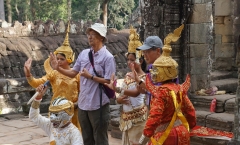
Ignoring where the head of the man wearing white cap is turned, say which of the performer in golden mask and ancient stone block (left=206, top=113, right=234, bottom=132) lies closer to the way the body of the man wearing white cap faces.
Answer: the performer in golden mask

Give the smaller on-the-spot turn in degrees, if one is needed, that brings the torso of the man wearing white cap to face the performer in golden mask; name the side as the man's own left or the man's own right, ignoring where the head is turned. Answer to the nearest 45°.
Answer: approximately 90° to the man's own left

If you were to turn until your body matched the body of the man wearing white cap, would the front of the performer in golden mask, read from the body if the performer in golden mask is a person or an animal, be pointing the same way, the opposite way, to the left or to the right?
to the right

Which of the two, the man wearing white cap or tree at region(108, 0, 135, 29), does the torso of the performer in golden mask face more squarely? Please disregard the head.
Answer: the man wearing white cap

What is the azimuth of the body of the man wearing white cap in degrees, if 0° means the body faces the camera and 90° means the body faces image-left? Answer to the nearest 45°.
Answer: approximately 45°
